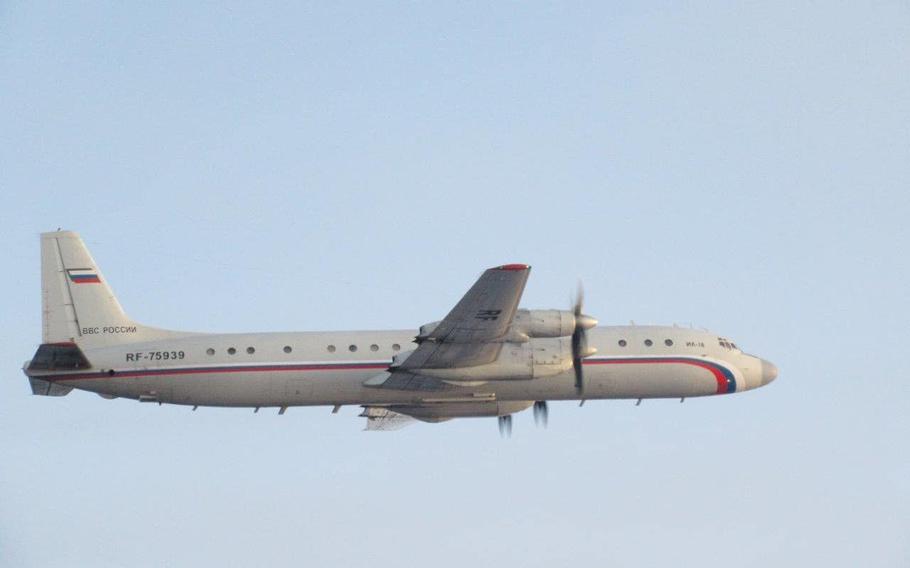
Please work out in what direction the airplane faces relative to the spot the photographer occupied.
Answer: facing to the right of the viewer
